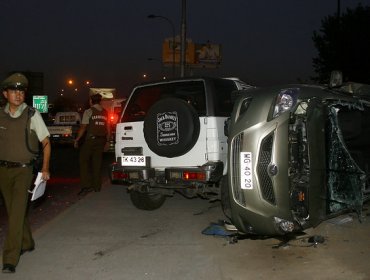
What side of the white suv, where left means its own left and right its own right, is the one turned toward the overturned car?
right

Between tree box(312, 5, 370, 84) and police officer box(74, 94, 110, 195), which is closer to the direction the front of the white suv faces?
the tree

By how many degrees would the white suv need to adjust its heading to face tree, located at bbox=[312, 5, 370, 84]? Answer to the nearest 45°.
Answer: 0° — it already faces it

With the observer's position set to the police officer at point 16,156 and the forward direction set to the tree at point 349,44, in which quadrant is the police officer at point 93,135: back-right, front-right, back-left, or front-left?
front-left

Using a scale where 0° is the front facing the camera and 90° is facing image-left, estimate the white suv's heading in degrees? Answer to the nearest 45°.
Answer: approximately 225°
